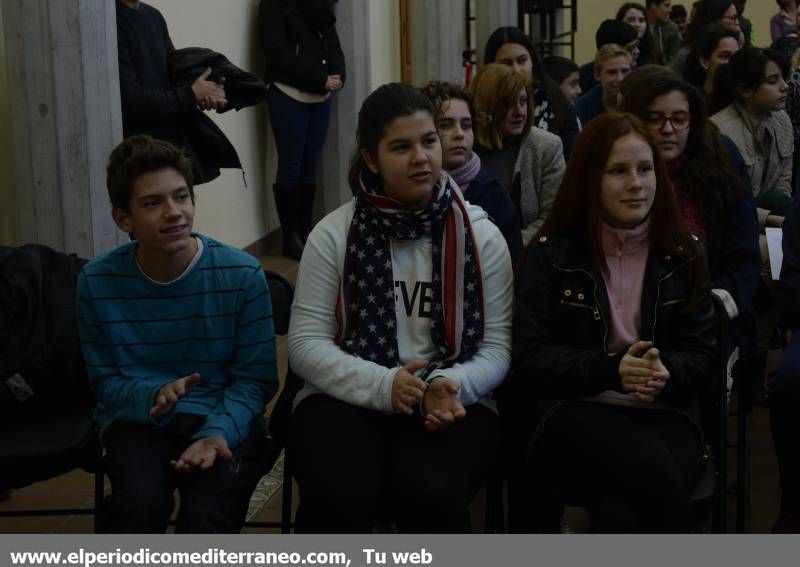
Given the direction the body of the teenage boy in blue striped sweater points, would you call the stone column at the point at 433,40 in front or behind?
behind

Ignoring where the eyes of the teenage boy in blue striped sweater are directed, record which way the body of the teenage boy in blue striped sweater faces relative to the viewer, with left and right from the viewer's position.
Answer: facing the viewer

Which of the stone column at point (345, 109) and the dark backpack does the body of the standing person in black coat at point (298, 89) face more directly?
the dark backpack

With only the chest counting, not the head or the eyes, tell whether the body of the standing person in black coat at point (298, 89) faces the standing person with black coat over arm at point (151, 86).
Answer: no

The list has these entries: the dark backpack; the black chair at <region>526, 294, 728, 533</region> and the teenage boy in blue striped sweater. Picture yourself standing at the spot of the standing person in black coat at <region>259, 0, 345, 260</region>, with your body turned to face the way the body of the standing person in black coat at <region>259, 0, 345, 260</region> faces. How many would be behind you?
0

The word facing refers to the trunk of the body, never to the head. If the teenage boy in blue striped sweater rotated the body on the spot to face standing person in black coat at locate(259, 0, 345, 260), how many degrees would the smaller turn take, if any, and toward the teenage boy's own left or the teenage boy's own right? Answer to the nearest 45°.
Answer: approximately 180°

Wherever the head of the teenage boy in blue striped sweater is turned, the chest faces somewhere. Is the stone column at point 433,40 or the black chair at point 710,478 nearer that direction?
the black chair

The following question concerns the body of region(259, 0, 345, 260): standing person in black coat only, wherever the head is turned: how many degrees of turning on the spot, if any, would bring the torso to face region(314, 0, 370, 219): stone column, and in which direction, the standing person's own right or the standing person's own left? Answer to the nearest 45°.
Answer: approximately 90° to the standing person's own left

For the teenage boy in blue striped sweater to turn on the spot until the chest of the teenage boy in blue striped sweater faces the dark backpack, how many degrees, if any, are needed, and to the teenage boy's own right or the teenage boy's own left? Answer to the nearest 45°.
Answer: approximately 135° to the teenage boy's own right

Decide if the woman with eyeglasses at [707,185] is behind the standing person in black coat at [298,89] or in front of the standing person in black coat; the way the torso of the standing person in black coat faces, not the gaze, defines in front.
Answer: in front

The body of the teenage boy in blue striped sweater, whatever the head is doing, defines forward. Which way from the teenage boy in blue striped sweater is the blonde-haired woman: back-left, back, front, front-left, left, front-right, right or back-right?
back-left

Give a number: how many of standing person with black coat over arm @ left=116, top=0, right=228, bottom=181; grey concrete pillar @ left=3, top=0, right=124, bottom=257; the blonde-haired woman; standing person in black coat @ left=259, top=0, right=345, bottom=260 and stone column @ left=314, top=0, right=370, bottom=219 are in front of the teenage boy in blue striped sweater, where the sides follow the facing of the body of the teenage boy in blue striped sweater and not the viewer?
0

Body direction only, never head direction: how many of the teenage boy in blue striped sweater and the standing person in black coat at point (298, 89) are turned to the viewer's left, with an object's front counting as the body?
0

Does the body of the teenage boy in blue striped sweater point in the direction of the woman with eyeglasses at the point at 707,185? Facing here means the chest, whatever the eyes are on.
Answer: no

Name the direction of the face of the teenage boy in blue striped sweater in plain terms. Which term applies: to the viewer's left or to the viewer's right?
to the viewer's right

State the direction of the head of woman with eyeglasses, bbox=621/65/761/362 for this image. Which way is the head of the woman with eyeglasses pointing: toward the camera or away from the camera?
toward the camera
